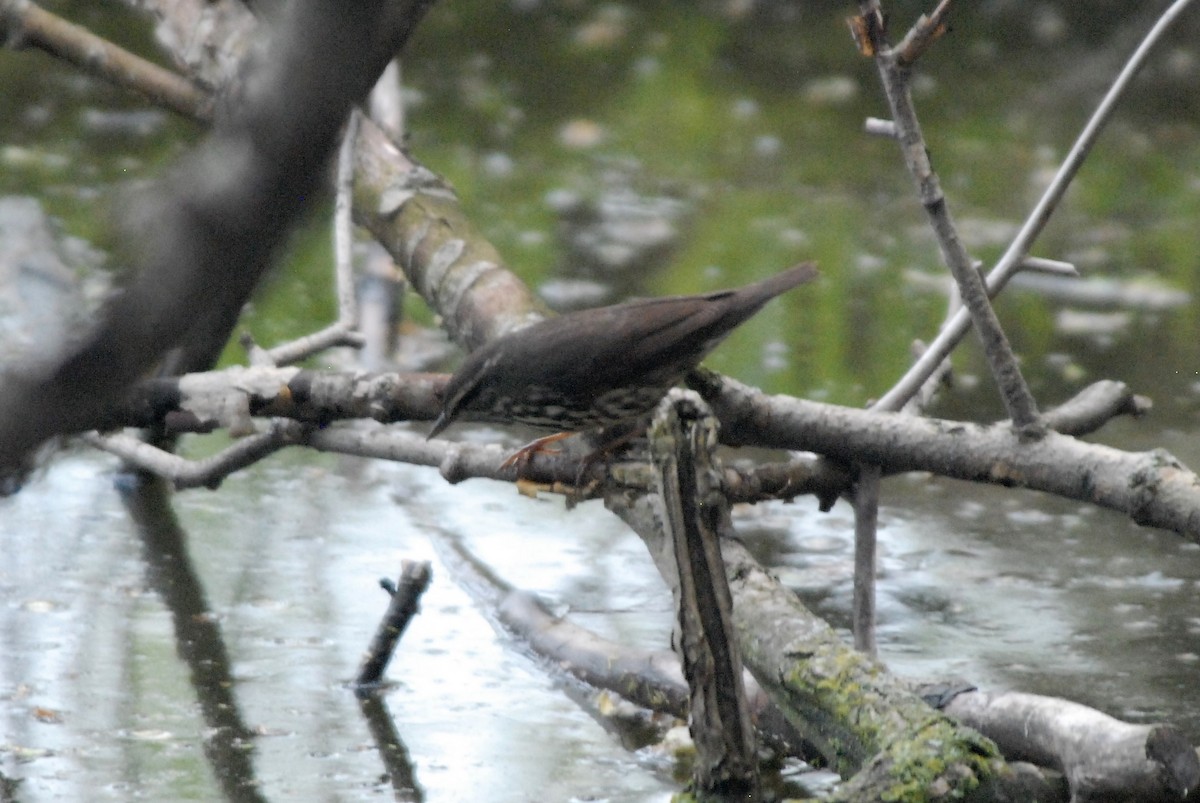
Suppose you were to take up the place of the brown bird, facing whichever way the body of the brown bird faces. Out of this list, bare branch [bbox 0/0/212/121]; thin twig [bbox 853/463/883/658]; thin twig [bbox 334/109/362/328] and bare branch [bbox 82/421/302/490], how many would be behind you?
1

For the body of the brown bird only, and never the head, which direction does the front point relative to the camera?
to the viewer's left

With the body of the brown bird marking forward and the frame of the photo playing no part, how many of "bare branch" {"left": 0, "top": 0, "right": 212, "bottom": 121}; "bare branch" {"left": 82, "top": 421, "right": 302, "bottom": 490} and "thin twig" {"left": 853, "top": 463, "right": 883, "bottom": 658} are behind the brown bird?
1

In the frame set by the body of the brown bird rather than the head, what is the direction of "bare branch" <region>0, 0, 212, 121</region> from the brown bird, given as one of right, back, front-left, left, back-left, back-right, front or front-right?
front-right

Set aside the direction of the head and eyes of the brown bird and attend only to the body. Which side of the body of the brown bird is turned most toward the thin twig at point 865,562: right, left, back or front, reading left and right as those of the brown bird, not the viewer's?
back

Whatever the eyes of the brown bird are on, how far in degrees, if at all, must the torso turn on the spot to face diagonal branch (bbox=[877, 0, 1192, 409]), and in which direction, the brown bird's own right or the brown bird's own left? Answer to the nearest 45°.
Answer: approximately 180°

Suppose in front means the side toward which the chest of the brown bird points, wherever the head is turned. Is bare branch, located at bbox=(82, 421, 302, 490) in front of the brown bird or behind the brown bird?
in front

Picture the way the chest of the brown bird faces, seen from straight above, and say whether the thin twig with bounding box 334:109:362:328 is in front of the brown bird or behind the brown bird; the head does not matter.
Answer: in front

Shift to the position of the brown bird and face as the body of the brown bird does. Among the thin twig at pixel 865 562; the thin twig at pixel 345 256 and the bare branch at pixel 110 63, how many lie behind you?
1
